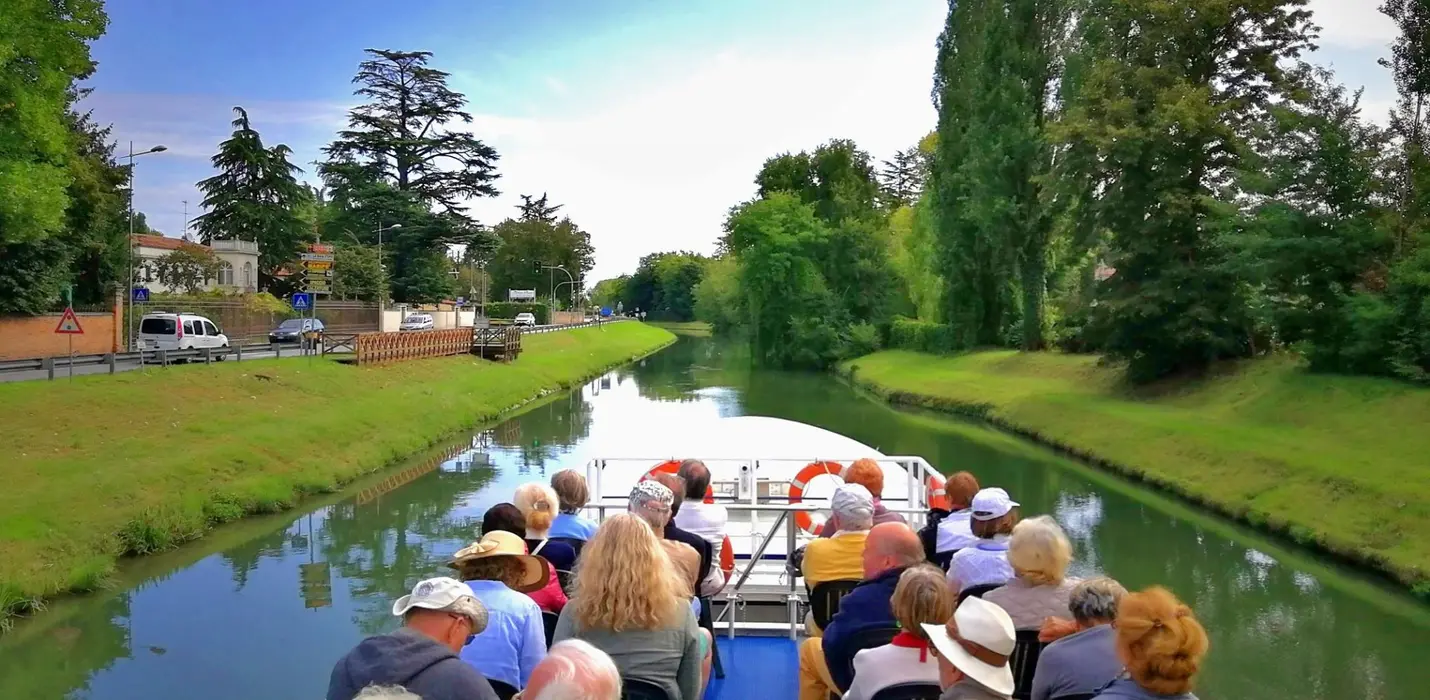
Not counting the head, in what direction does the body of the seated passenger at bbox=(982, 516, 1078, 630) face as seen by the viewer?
away from the camera

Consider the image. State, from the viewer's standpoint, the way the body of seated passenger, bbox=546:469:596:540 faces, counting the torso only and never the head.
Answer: away from the camera

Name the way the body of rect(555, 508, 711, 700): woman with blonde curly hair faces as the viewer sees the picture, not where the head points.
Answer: away from the camera

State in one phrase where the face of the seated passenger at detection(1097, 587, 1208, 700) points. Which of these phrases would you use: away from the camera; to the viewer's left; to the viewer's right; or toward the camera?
away from the camera

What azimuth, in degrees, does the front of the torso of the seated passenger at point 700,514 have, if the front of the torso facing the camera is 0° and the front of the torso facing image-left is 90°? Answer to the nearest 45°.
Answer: approximately 180°

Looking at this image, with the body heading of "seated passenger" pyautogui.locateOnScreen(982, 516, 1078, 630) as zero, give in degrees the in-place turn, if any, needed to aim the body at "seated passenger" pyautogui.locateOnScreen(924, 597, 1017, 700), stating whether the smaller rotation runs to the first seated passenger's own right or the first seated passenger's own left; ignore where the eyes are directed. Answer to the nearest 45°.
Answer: approximately 180°

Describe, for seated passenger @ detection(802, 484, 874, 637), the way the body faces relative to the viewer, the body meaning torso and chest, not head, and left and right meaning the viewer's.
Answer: facing away from the viewer

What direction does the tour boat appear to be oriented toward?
away from the camera

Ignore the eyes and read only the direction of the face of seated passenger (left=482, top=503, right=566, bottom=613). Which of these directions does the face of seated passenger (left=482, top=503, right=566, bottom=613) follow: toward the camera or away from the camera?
away from the camera

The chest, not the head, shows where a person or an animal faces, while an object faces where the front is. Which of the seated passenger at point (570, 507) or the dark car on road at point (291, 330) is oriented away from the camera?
the seated passenger
